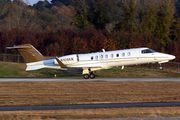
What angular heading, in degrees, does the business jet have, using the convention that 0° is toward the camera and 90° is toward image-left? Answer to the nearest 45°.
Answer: approximately 270°
